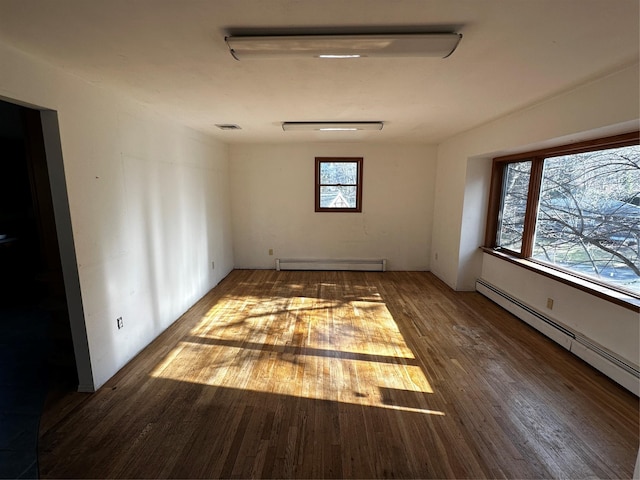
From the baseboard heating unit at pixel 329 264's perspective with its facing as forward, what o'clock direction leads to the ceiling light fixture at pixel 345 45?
The ceiling light fixture is roughly at 12 o'clock from the baseboard heating unit.

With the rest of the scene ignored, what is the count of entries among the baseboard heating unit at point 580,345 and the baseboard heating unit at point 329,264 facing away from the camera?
0

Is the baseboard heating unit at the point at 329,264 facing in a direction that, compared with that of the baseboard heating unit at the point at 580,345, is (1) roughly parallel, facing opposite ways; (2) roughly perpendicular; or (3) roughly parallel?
roughly perpendicular

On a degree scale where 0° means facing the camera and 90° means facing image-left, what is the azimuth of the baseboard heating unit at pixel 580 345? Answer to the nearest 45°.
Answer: approximately 45°

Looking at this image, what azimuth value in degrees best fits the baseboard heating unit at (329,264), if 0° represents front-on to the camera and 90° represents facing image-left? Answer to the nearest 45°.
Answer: approximately 0°

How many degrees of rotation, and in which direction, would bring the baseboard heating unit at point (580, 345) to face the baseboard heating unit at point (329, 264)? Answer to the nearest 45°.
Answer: approximately 45° to its right

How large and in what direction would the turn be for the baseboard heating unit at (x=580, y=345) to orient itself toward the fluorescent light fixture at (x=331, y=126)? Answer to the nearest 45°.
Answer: approximately 45° to its right

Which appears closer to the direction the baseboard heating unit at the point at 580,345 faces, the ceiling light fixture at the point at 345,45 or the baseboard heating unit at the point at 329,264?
the ceiling light fixture
